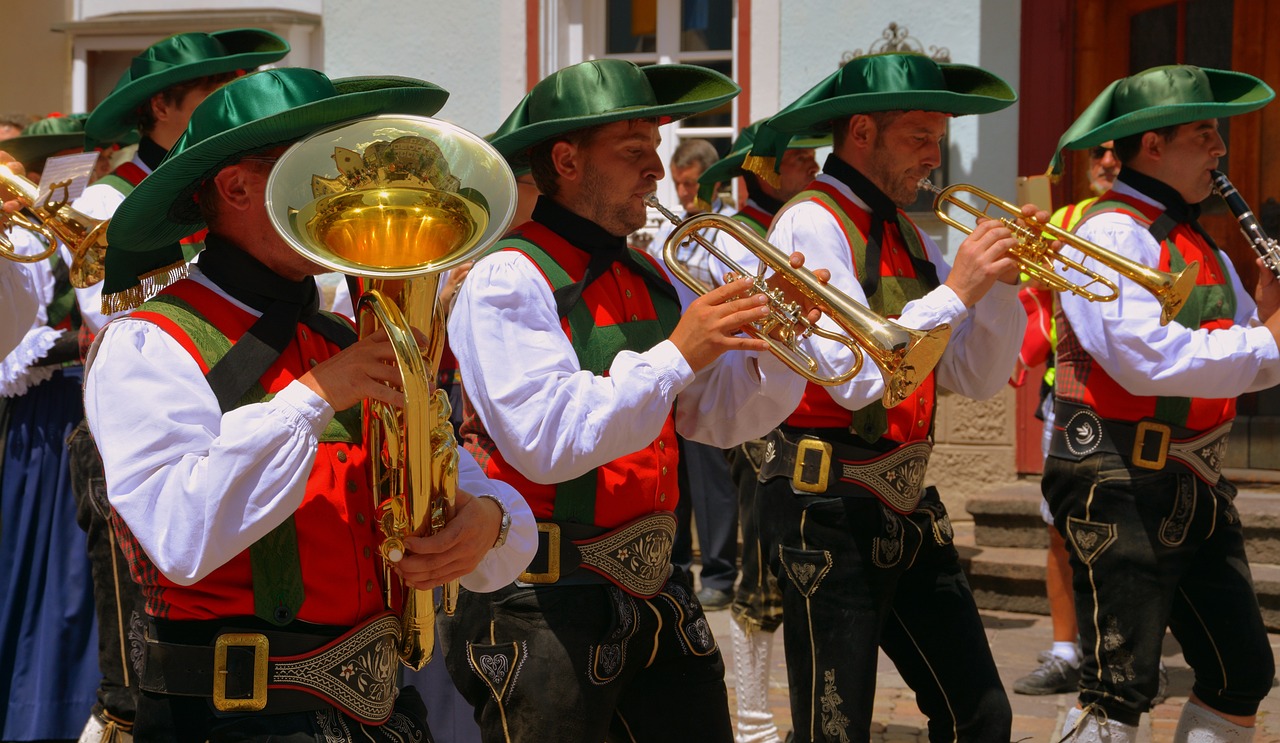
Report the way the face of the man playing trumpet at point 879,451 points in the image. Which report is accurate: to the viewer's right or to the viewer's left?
to the viewer's right

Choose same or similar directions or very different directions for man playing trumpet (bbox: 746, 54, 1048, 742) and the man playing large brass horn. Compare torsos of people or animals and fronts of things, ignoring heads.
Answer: same or similar directions

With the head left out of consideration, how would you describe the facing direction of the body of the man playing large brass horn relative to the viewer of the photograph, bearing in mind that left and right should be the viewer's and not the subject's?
facing the viewer and to the right of the viewer

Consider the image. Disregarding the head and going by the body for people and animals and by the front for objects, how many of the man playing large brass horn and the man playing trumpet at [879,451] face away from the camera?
0

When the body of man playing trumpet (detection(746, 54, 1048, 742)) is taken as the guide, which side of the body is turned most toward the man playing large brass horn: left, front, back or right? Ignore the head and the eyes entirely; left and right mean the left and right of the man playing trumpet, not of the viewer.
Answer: right

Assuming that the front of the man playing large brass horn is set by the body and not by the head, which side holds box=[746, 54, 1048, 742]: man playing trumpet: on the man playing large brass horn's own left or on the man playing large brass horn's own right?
on the man playing large brass horn's own left
